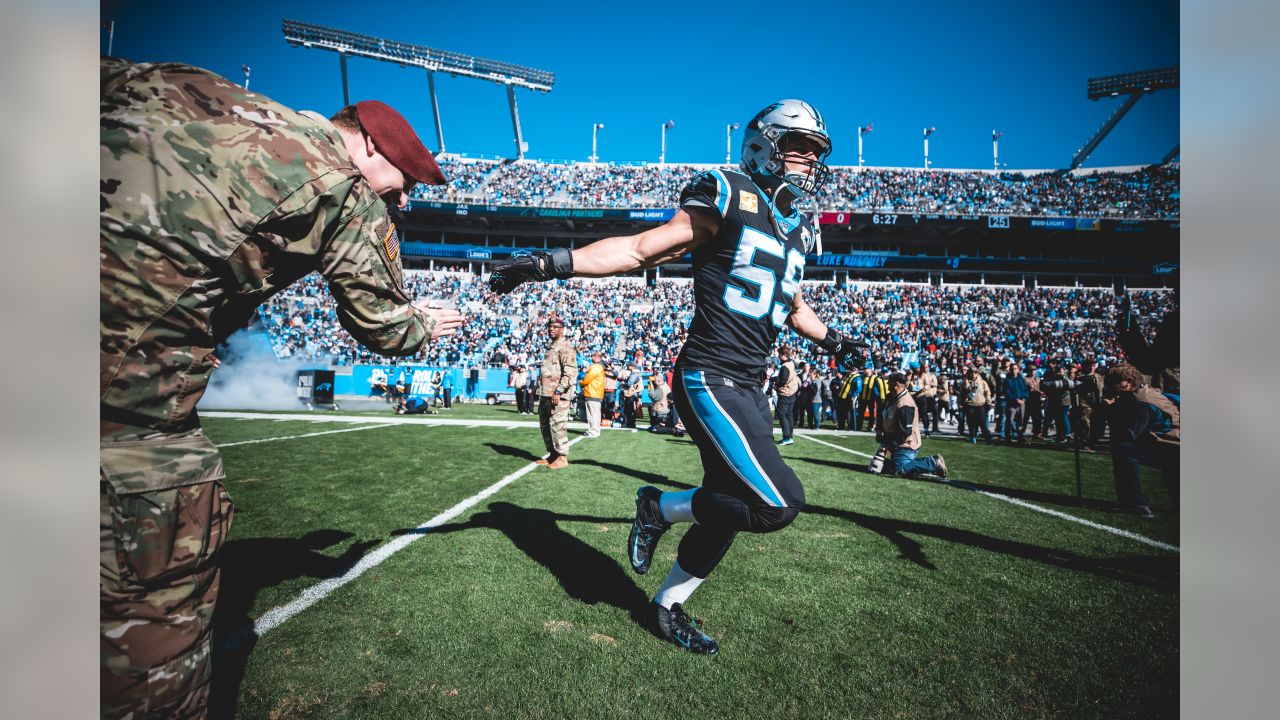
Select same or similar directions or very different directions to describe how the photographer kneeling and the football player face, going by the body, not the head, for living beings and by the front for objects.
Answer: very different directions

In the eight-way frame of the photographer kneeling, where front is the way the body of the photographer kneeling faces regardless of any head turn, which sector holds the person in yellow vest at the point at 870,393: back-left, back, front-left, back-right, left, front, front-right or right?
right

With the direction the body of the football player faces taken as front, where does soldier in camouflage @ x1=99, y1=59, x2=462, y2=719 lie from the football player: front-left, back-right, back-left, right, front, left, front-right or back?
right

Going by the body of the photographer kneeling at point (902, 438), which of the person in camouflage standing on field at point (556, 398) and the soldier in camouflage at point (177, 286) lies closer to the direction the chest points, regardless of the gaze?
the person in camouflage standing on field

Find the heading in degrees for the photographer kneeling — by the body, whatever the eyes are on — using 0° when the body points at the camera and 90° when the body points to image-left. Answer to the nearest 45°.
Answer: approximately 90°

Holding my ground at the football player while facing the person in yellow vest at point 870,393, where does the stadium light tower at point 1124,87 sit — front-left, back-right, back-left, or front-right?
front-right

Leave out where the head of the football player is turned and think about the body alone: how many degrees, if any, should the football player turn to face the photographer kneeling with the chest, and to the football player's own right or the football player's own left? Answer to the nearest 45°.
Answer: approximately 90° to the football player's own left

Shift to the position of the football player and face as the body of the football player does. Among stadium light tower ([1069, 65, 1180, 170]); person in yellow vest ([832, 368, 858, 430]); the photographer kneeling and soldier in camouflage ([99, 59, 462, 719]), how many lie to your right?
1

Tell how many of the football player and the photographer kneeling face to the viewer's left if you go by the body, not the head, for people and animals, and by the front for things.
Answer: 1
